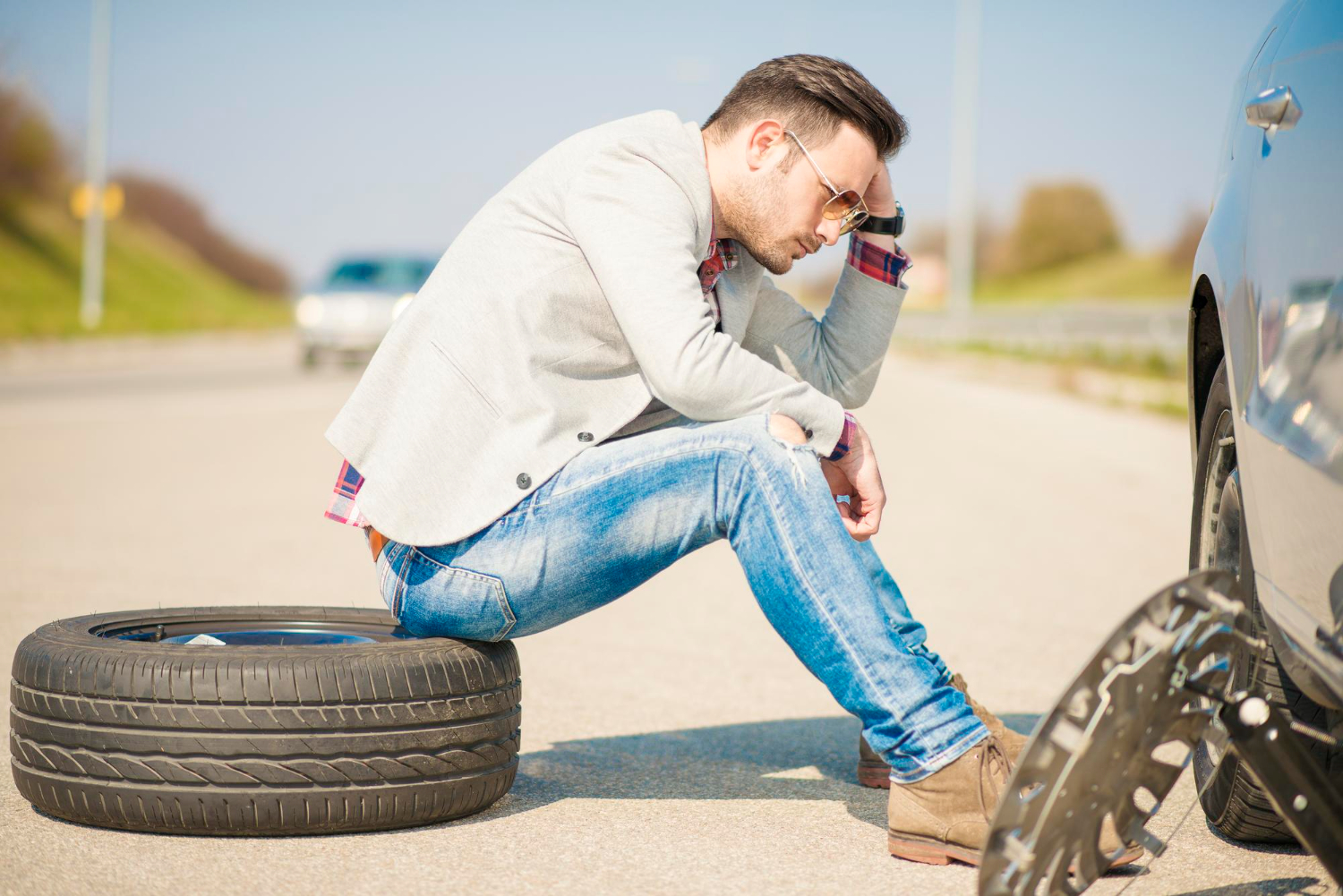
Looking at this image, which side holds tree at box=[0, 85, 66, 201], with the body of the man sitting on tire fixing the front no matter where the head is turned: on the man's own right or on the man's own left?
on the man's own left

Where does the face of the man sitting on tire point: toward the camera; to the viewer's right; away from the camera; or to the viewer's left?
to the viewer's right

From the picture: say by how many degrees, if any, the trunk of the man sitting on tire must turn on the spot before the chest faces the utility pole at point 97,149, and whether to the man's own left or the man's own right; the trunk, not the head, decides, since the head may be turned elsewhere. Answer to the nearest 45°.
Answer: approximately 135° to the man's own left

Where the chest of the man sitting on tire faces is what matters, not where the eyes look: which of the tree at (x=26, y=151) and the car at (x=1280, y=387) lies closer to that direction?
the car

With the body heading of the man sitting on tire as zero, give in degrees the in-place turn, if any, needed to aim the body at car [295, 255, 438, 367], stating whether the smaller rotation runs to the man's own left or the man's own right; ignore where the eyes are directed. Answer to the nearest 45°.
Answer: approximately 90° to the man's own left

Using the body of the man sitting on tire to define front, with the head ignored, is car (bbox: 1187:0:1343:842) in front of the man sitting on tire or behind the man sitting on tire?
in front

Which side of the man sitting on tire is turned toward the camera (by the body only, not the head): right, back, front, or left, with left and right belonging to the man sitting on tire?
right
